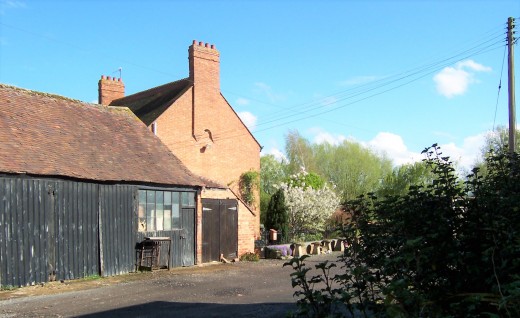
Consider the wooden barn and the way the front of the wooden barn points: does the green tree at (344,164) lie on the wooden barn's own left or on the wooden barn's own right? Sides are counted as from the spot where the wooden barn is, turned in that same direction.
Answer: on the wooden barn's own left

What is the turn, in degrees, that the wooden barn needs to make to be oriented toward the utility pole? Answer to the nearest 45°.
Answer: approximately 45° to its left

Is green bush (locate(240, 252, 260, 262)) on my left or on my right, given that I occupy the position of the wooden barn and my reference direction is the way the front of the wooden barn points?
on my left

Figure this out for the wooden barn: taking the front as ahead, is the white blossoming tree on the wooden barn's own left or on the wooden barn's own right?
on the wooden barn's own left

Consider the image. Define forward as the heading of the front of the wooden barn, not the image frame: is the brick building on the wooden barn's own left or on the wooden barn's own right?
on the wooden barn's own left

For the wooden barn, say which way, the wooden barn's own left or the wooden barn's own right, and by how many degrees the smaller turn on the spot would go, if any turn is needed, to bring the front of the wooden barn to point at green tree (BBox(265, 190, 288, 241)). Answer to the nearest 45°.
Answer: approximately 90° to the wooden barn's own left

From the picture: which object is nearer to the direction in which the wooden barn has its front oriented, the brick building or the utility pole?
the utility pole
